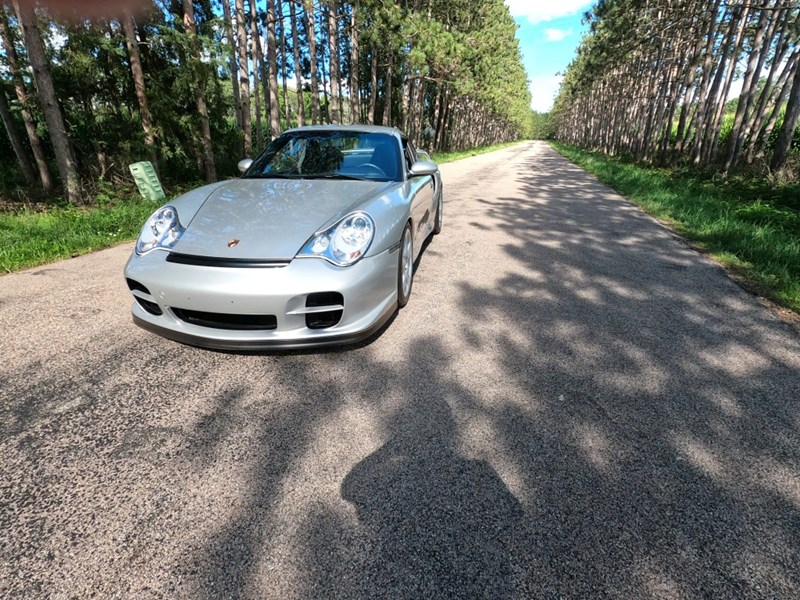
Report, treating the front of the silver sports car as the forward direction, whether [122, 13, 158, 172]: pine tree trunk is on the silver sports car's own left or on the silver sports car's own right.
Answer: on the silver sports car's own right

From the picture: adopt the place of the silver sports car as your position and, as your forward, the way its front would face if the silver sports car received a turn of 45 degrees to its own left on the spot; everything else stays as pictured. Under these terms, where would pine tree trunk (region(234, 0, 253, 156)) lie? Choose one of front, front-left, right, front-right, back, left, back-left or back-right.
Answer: back

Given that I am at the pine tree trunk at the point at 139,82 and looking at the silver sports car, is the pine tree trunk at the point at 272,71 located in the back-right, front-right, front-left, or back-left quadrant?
back-left

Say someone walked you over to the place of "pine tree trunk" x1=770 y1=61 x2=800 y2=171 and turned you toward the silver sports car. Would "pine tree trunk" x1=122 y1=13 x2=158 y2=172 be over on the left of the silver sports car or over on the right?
right

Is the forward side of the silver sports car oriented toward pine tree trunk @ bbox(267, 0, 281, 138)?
no

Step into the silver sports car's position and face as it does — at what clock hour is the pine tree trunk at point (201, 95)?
The pine tree trunk is roughly at 4 o'clock from the silver sports car.

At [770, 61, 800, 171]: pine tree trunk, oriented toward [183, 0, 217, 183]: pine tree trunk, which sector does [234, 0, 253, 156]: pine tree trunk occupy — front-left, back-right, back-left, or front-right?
front-right

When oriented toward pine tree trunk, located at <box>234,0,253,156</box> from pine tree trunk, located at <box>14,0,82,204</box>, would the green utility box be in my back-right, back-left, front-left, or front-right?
front-right

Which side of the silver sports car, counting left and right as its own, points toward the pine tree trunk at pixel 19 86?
right

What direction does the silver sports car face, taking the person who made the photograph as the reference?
facing the viewer and to the left of the viewer

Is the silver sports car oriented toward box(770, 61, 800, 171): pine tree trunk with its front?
no

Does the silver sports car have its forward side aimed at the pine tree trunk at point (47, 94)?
no
